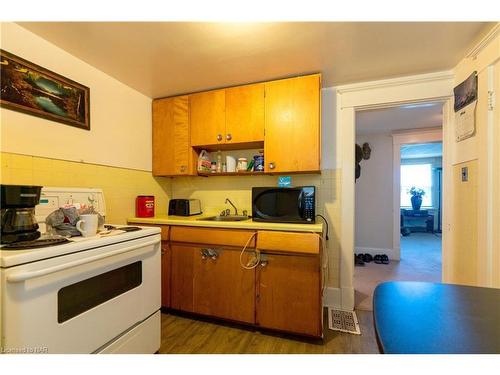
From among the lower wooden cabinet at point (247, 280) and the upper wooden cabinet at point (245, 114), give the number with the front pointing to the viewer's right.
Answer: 0

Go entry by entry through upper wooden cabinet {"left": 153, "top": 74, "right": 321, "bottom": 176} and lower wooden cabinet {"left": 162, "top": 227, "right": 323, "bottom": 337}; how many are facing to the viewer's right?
0

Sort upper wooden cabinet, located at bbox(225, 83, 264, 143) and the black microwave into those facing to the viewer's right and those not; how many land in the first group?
0

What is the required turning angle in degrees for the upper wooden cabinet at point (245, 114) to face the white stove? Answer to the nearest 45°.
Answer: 0° — it already faces it

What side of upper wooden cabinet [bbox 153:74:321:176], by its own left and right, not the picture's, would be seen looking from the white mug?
front

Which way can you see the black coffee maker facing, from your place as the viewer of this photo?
facing the viewer and to the right of the viewer

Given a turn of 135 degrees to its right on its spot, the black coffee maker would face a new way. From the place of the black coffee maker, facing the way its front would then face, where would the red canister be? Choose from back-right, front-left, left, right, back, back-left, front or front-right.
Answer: back-right

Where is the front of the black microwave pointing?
toward the camera

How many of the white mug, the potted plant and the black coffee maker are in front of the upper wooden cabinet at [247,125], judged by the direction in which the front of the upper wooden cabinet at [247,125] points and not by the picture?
2

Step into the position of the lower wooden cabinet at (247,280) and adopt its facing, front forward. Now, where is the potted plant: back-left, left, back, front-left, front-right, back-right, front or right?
back

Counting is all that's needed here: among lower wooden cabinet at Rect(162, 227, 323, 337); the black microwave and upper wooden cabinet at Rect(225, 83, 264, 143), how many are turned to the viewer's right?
0

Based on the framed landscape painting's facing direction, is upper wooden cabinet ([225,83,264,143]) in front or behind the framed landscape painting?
in front
